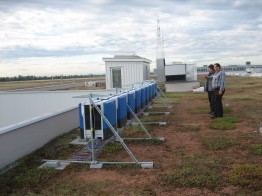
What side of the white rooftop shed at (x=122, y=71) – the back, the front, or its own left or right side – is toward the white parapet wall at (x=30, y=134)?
front

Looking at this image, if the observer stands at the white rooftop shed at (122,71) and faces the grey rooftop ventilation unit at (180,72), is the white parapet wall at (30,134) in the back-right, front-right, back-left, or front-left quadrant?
back-right

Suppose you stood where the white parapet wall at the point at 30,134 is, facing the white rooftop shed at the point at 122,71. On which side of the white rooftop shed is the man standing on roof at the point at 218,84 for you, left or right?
right

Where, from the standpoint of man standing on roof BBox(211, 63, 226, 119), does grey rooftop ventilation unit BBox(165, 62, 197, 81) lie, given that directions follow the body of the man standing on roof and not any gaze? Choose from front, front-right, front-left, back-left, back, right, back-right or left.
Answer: right

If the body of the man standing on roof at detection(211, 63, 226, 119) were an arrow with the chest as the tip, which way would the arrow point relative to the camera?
to the viewer's left

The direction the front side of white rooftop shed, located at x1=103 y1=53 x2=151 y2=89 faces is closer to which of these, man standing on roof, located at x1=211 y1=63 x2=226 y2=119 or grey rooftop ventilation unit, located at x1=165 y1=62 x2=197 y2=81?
the man standing on roof

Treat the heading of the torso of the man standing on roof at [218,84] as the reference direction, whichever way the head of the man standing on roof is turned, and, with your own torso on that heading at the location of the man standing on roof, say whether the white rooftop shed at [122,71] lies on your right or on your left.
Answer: on your right

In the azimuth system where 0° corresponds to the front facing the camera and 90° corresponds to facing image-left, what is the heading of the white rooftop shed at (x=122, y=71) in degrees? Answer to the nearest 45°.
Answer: approximately 0°

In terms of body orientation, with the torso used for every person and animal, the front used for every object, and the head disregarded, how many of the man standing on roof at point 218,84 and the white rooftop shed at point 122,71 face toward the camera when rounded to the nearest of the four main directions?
1

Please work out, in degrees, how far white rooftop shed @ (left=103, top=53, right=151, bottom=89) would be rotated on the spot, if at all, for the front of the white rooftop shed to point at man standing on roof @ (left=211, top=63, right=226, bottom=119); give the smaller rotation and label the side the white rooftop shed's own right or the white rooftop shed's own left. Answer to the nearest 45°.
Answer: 0° — it already faces them

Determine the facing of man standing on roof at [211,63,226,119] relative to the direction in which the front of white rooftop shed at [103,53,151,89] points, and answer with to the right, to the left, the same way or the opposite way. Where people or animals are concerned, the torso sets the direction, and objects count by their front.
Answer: to the right

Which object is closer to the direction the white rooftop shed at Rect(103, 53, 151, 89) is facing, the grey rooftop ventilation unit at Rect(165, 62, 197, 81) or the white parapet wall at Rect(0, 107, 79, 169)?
the white parapet wall

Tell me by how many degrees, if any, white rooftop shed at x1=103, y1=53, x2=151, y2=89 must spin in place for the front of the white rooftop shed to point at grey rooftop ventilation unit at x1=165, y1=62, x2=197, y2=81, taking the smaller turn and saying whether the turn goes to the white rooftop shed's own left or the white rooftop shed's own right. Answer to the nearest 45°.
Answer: approximately 135° to the white rooftop shed's own left

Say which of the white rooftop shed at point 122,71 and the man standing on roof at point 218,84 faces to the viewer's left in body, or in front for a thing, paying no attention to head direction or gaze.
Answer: the man standing on roof
